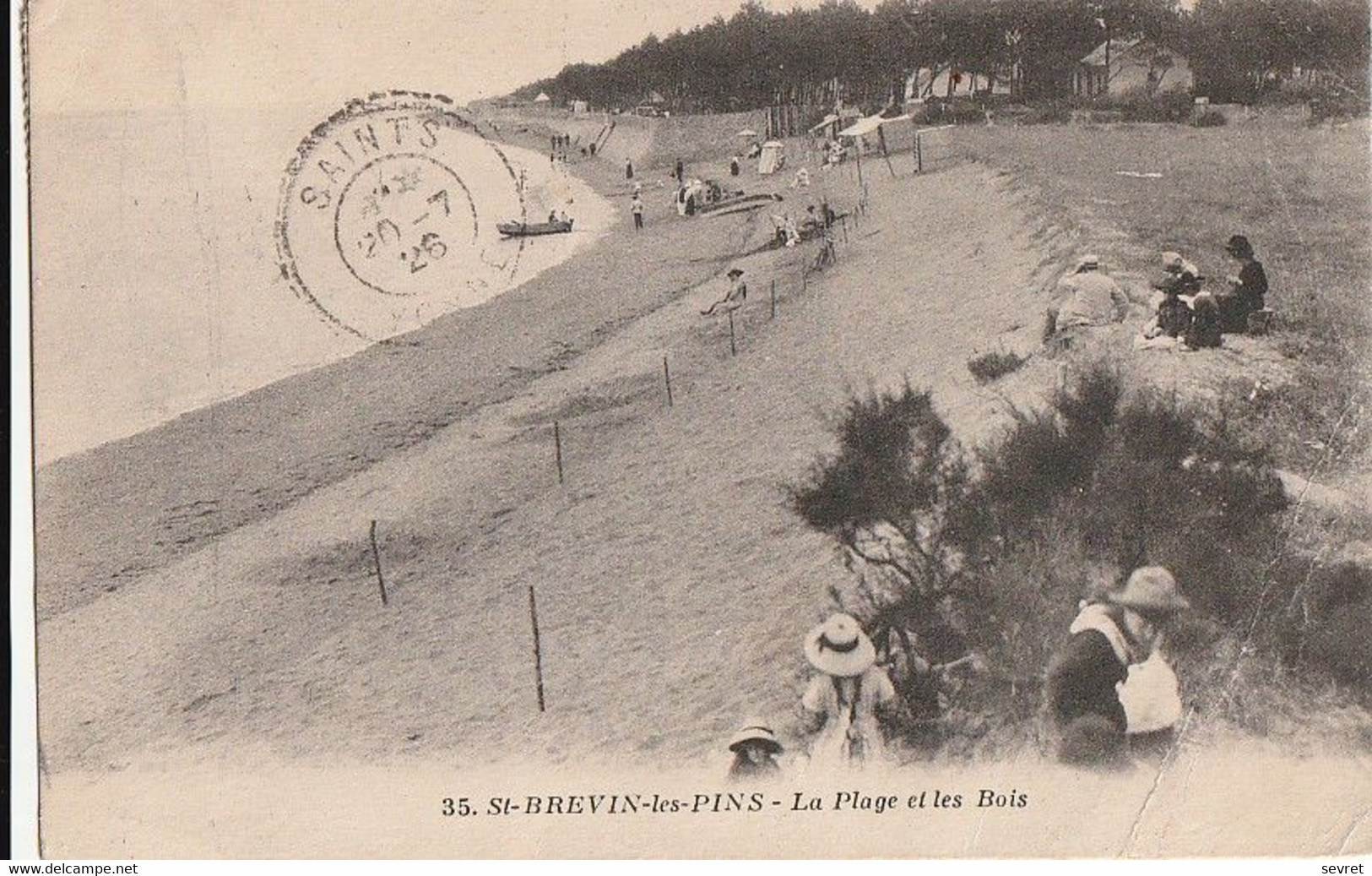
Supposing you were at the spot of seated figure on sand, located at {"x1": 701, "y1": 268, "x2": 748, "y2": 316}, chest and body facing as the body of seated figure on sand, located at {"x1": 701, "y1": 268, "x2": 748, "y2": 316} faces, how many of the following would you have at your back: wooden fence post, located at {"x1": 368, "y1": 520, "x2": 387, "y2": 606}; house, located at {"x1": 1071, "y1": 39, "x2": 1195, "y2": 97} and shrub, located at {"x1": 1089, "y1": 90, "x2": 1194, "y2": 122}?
2

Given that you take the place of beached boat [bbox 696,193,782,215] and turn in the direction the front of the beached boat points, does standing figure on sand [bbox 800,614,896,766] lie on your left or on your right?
on your right

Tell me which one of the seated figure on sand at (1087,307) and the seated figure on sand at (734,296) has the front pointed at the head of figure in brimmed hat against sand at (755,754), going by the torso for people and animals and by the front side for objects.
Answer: the seated figure on sand at (1087,307)

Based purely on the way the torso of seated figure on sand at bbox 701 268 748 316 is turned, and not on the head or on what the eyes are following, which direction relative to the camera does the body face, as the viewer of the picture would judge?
to the viewer's left

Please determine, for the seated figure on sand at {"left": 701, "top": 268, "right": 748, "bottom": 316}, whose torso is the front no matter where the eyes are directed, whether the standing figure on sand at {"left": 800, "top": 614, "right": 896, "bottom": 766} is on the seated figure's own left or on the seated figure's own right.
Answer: on the seated figure's own left

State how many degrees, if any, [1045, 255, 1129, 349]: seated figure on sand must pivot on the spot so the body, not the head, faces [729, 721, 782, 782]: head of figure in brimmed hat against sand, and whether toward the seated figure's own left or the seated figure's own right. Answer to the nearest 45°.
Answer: approximately 180°

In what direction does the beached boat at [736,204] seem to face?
to the viewer's right

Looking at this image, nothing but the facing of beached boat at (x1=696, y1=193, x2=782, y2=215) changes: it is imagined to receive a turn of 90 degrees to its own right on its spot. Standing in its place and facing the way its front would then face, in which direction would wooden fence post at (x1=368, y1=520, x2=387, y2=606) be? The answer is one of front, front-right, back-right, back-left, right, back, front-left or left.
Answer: front-right

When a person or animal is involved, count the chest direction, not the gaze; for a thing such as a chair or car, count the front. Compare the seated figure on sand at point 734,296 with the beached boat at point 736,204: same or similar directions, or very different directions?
very different directions
